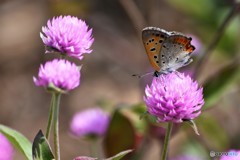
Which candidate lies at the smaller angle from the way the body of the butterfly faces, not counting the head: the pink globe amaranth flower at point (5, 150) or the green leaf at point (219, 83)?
the pink globe amaranth flower

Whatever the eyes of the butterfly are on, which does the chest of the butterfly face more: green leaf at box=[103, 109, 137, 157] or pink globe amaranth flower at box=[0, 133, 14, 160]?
the pink globe amaranth flower

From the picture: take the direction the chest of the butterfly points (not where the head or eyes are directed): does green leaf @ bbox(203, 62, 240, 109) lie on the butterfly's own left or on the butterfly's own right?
on the butterfly's own right

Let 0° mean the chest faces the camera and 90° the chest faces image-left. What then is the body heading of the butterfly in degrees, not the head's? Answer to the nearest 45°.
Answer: approximately 90°

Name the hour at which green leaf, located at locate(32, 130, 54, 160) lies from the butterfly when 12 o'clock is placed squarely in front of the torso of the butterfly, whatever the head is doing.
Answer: The green leaf is roughly at 11 o'clock from the butterfly.
